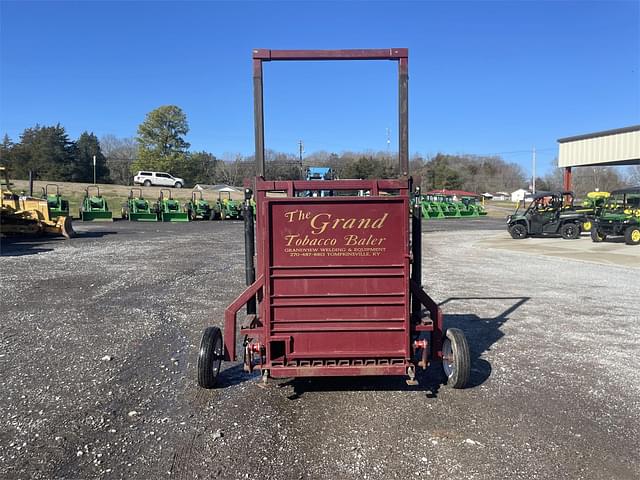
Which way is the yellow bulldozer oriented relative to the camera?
to the viewer's right

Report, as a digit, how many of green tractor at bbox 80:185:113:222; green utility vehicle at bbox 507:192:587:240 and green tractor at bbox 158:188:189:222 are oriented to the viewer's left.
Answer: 1

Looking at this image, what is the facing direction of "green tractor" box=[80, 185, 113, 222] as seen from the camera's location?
facing the viewer

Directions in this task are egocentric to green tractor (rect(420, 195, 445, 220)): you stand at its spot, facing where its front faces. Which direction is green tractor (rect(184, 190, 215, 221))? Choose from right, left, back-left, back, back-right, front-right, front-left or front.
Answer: right

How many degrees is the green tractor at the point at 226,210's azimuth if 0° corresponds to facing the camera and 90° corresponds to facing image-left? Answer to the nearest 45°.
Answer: approximately 315°

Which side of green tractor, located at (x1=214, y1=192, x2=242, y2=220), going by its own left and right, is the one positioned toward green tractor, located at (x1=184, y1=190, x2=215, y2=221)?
right

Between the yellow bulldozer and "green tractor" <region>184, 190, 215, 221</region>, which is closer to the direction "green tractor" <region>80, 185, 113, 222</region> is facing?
the yellow bulldozer

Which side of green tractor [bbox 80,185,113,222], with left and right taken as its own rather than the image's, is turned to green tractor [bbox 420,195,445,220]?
left

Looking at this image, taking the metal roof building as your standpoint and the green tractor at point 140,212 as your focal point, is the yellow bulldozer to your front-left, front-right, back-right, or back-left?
front-left

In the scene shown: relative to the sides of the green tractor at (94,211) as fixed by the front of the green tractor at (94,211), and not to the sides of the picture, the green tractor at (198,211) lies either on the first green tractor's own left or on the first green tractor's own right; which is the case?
on the first green tractor's own left

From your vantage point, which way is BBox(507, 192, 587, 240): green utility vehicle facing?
to the viewer's left

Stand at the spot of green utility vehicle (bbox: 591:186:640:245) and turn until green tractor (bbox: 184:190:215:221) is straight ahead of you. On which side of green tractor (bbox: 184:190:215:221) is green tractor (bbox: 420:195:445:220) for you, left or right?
right

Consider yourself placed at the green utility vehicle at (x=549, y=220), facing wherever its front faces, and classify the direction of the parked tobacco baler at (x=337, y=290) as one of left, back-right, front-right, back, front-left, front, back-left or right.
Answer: left

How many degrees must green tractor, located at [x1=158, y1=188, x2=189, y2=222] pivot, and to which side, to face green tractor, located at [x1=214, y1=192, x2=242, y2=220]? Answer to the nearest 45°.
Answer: approximately 90° to its left
